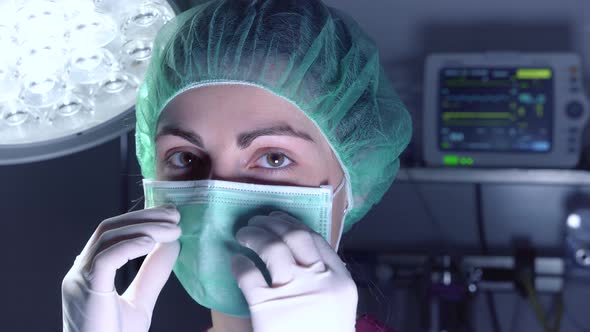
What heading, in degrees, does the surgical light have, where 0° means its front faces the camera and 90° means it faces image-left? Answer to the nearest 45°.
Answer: approximately 0°

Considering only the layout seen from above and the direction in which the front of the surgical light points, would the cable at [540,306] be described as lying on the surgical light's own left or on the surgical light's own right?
on the surgical light's own left

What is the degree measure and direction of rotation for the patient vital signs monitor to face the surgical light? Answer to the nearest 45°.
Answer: approximately 45° to its right

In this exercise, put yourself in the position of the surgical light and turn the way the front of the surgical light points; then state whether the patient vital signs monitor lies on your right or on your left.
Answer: on your left
